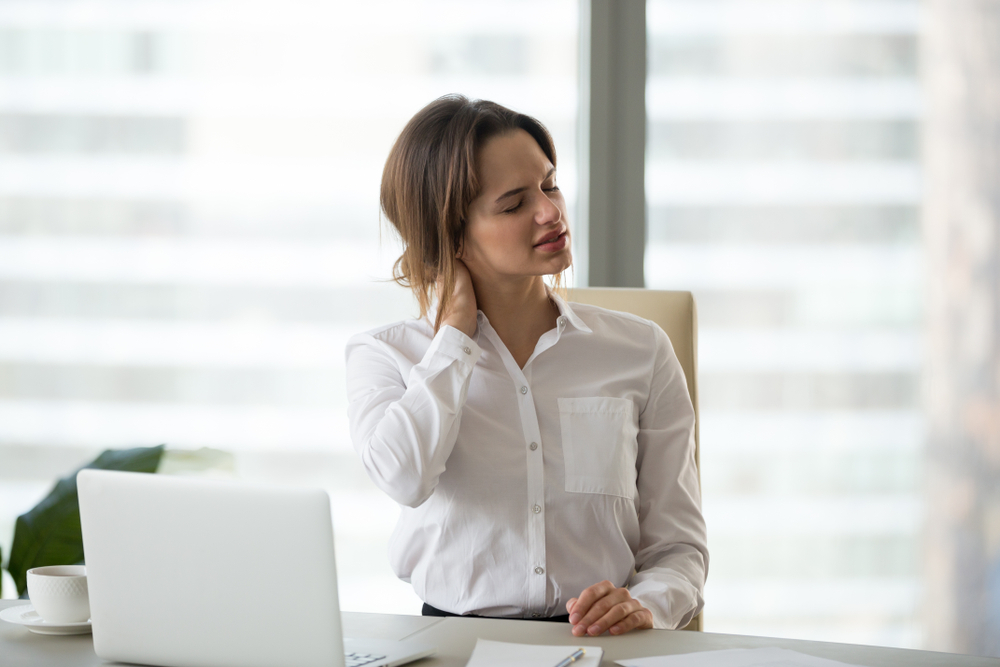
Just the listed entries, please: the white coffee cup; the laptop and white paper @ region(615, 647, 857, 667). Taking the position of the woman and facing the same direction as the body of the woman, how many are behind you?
0

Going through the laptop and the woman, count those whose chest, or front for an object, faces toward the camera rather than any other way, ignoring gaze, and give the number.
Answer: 1

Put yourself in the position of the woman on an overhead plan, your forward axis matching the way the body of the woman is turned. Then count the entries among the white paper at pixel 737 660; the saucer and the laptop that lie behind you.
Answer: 0

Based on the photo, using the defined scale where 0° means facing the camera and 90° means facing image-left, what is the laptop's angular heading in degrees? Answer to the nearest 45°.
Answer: approximately 225°

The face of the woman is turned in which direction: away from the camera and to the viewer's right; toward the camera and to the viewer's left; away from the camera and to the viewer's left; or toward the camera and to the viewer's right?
toward the camera and to the viewer's right

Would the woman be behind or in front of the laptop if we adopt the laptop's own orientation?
in front

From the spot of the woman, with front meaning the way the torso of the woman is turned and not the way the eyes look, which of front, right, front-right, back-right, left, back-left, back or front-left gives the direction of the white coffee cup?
front-right

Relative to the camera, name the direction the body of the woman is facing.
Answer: toward the camera

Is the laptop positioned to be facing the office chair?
yes

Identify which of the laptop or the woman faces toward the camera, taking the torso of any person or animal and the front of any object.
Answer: the woman
